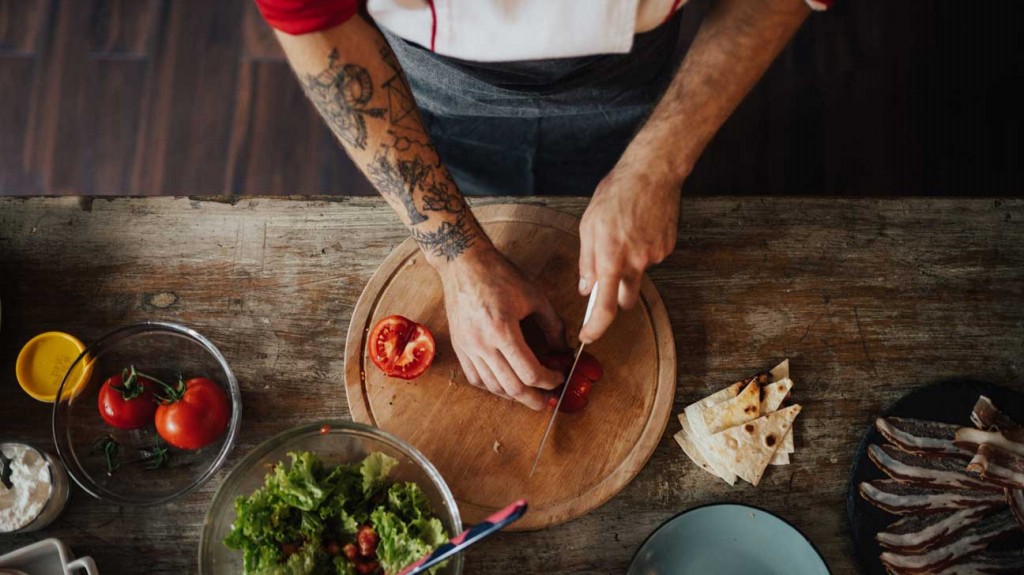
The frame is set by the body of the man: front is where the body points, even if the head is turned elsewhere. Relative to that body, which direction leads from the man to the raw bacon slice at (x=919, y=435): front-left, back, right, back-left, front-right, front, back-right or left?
left

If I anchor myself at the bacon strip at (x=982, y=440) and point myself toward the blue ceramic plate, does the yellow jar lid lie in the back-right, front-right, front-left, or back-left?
front-right

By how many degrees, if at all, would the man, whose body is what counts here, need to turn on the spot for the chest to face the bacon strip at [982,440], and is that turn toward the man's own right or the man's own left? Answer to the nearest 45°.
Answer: approximately 90° to the man's own left

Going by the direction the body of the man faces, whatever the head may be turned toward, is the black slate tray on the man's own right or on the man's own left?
on the man's own left

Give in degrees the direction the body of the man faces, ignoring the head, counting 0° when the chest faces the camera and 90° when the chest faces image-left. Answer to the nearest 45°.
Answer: approximately 0°

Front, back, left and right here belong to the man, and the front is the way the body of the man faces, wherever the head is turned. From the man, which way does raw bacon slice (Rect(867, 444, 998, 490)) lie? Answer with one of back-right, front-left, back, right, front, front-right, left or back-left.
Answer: left

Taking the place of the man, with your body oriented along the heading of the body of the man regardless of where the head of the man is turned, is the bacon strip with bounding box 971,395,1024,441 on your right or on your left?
on your left
